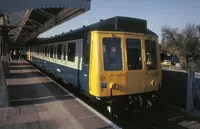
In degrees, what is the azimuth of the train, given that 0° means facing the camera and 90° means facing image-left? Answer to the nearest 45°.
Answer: approximately 315°
